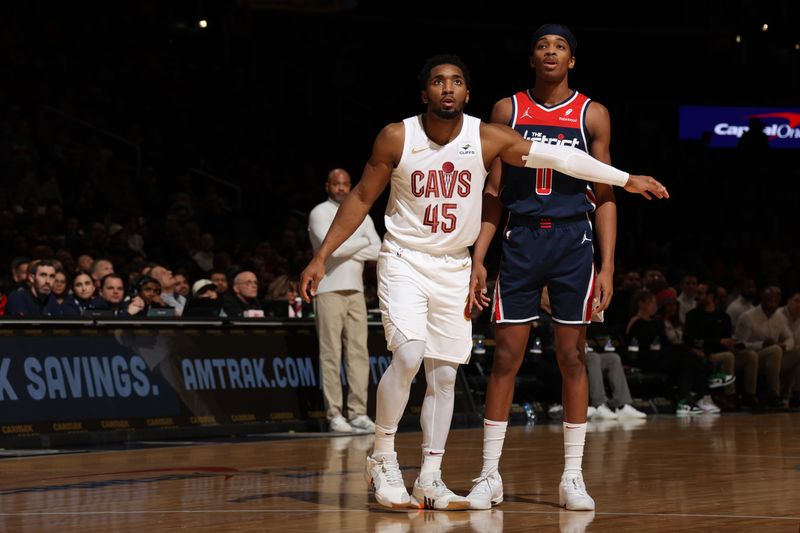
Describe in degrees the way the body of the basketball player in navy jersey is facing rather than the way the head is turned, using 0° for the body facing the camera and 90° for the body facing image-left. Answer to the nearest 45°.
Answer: approximately 0°

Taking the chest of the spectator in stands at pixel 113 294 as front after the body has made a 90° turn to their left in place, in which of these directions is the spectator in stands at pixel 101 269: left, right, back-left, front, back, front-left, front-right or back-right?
front-left

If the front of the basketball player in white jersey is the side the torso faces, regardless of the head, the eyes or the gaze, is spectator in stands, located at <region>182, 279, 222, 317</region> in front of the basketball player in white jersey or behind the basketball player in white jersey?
behind

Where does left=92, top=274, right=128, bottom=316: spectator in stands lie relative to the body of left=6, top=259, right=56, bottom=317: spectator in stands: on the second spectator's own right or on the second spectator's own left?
on the second spectator's own left

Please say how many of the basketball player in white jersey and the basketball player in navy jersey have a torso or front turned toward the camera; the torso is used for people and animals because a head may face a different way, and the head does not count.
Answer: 2

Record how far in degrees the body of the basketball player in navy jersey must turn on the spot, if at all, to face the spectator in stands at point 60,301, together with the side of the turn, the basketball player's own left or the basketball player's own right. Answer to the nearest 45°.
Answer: approximately 135° to the basketball player's own right

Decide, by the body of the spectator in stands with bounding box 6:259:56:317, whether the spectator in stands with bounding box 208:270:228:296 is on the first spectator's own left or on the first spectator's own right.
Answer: on the first spectator's own left
